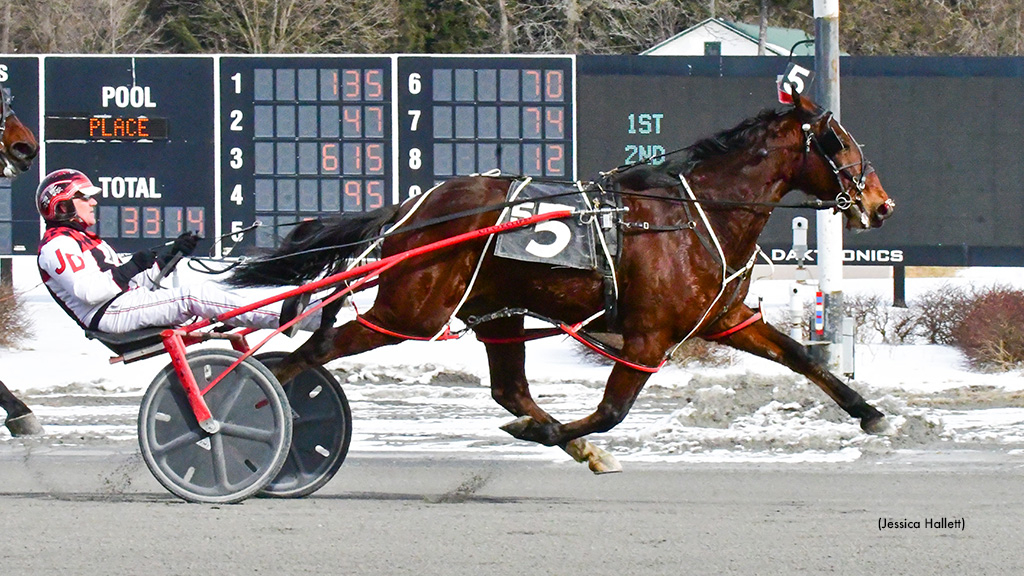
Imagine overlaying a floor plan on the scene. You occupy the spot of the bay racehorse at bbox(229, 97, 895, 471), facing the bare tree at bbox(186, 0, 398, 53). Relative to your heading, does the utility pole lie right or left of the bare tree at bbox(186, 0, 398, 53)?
right

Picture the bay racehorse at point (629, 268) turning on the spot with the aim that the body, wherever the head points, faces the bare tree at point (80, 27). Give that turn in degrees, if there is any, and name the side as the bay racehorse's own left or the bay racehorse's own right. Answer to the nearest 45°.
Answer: approximately 135° to the bay racehorse's own left

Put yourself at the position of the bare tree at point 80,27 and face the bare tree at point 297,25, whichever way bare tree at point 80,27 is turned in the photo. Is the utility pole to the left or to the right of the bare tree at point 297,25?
right

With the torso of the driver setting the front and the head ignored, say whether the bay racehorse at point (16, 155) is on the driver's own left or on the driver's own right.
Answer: on the driver's own left

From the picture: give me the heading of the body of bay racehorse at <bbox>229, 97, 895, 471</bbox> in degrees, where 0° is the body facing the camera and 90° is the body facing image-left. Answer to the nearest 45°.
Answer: approximately 270°

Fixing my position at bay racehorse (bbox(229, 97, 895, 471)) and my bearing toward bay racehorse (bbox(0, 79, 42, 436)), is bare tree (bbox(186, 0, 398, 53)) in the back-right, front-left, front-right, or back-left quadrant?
front-right

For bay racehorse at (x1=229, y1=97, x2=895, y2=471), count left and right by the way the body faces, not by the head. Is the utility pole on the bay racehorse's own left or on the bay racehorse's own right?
on the bay racehorse's own left

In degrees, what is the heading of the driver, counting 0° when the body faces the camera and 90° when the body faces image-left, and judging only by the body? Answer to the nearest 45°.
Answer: approximately 270°

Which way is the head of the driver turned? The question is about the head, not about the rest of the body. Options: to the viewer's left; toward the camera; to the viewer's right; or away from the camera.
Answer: to the viewer's right

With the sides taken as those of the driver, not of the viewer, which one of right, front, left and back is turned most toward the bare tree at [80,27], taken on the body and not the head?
left

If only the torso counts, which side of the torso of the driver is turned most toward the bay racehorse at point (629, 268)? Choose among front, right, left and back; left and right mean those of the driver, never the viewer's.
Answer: front

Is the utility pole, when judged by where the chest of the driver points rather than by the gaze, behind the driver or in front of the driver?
in front

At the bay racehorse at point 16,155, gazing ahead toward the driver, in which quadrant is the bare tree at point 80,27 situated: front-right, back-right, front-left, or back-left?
back-left

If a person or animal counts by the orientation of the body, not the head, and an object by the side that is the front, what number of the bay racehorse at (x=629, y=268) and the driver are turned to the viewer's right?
2
